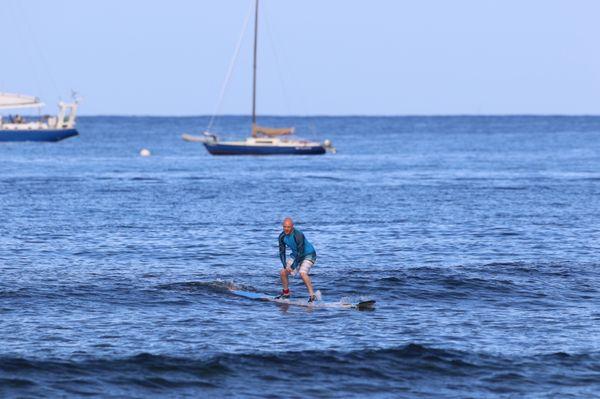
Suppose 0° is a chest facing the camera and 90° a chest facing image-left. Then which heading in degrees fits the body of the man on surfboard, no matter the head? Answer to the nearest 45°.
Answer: approximately 45°
